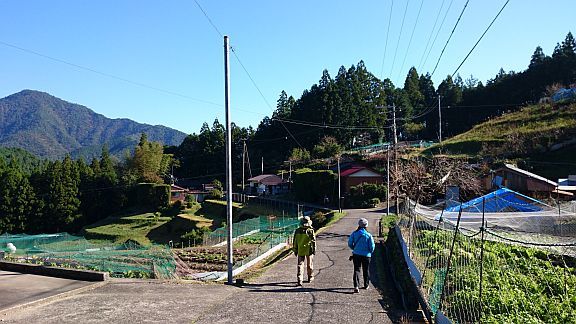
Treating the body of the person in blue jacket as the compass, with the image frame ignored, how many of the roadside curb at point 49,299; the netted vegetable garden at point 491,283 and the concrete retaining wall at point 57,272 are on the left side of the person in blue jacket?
2

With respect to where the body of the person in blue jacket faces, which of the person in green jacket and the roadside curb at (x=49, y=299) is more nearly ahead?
the person in green jacket

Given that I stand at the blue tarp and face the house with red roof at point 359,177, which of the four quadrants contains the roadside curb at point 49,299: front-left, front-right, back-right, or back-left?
back-left

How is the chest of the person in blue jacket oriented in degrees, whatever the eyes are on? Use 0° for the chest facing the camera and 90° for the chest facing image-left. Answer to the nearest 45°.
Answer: approximately 180°

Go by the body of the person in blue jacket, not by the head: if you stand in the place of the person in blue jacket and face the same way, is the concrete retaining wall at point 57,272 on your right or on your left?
on your left

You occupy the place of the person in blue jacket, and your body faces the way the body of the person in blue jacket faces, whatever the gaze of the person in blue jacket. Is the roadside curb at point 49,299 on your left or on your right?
on your left

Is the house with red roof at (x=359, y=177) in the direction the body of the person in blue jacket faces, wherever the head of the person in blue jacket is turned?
yes

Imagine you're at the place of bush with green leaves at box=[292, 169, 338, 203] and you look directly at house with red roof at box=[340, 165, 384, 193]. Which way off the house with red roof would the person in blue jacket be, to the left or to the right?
right

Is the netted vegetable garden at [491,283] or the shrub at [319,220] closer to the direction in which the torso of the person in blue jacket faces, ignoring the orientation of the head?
the shrub

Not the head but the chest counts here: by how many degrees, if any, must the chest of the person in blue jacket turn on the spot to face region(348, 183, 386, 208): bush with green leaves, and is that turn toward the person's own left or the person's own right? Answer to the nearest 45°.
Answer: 0° — they already face it

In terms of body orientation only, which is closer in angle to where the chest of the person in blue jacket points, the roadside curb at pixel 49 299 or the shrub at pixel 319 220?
the shrub
